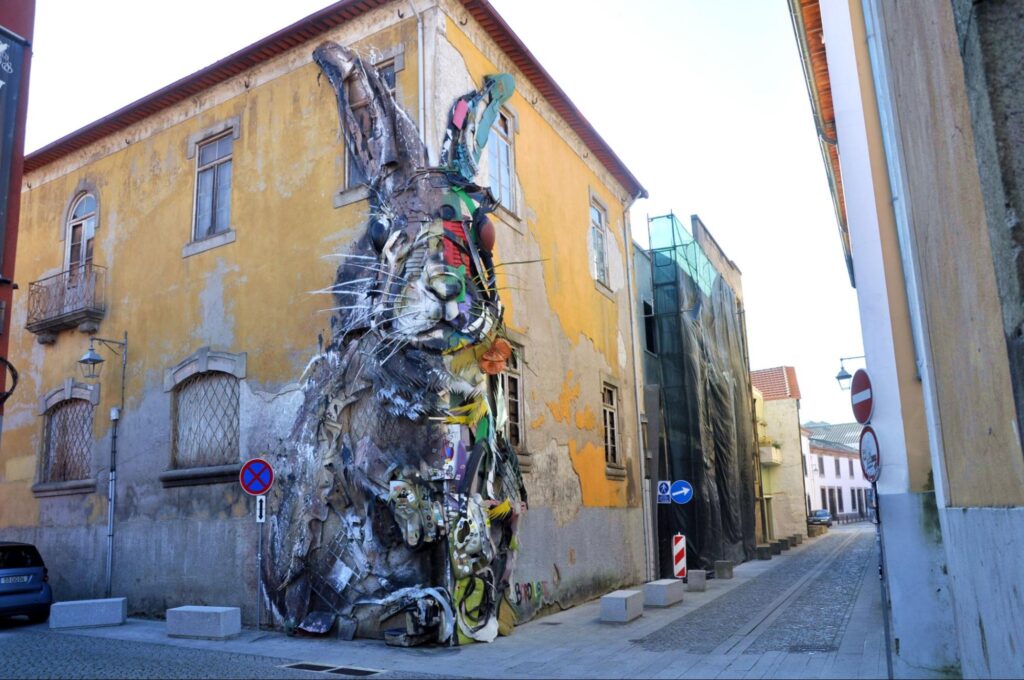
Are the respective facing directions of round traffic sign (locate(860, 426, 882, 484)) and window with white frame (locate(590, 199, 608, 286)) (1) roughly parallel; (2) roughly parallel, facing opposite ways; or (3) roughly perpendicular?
roughly perpendicular

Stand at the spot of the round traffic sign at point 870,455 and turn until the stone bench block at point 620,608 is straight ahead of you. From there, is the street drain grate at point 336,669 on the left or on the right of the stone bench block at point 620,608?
left

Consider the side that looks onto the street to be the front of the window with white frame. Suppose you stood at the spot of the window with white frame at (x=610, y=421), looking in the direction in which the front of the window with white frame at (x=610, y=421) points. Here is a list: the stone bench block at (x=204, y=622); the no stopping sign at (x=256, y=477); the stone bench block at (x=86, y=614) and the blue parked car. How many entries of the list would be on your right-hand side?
4

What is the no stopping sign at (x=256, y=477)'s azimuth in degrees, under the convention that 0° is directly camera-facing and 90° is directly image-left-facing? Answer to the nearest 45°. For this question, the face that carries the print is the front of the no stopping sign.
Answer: approximately 0°

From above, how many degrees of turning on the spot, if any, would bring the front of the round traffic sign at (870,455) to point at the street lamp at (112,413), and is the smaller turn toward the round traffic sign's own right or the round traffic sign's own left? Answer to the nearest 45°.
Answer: approximately 45° to the round traffic sign's own right
